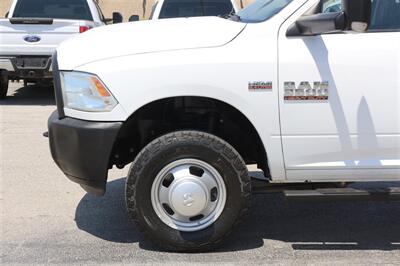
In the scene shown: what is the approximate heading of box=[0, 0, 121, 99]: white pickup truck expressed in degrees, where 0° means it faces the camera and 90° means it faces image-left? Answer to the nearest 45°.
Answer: approximately 180°

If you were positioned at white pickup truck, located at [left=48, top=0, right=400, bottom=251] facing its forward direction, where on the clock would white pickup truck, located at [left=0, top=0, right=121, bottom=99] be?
white pickup truck, located at [left=0, top=0, right=121, bottom=99] is roughly at 2 o'clock from white pickup truck, located at [left=48, top=0, right=400, bottom=251].

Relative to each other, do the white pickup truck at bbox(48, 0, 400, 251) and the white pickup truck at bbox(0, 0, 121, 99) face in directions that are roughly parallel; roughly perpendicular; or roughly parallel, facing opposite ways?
roughly perpendicular

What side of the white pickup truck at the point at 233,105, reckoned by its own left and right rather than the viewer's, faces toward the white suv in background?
right

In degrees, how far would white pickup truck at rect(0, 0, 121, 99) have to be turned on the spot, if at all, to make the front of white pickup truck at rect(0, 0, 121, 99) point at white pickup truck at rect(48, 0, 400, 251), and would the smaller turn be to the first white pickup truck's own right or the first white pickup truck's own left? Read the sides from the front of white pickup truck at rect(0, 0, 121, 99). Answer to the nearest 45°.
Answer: approximately 180°

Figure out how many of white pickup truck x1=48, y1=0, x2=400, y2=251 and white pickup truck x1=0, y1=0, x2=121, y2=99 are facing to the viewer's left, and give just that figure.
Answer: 1

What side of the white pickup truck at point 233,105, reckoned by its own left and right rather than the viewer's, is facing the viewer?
left

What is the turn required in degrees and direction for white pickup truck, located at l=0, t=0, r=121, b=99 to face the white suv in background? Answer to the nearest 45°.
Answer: approximately 90° to its right
